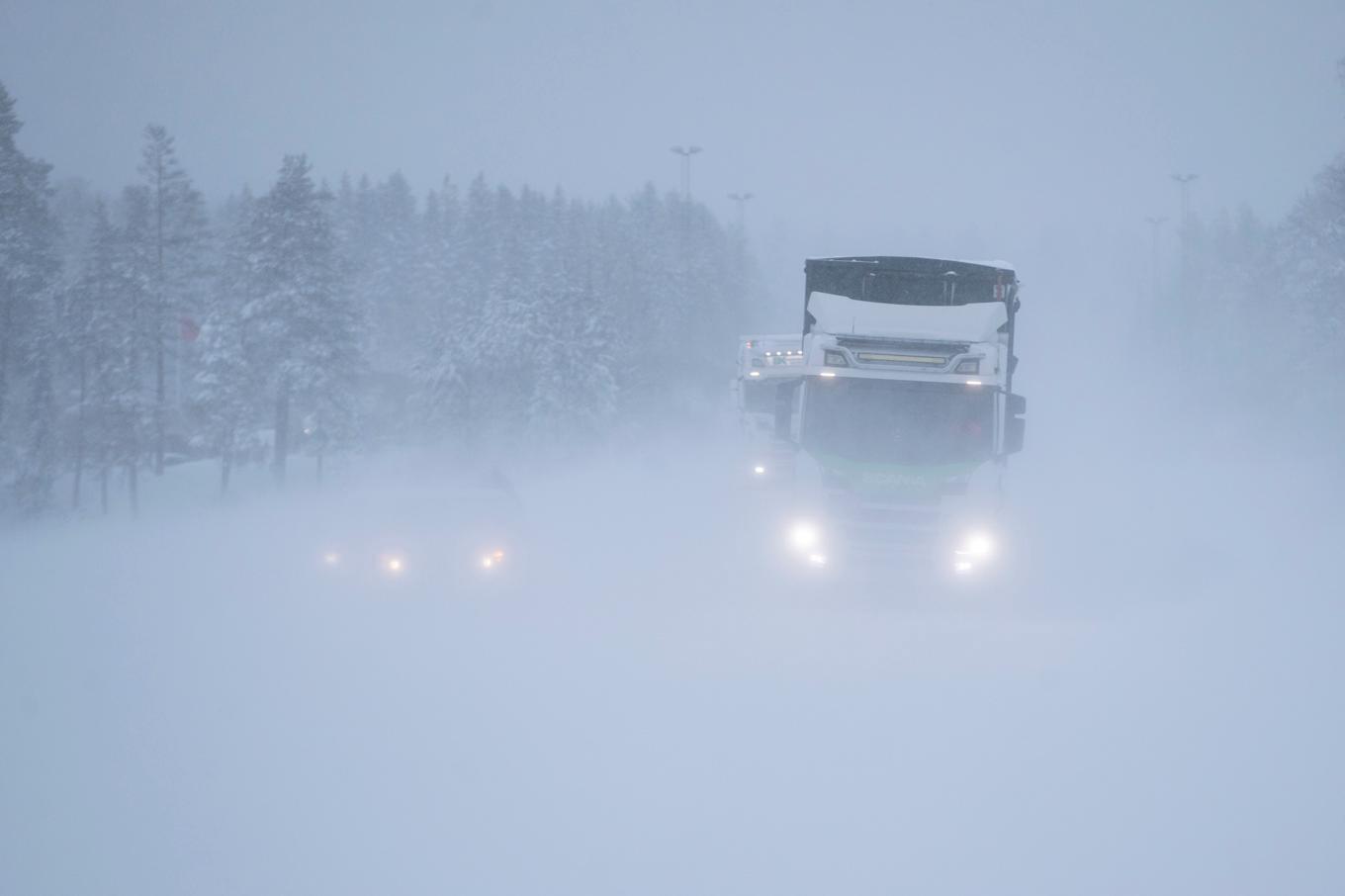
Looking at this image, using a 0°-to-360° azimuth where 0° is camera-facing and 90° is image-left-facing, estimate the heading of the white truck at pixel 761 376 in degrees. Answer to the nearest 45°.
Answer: approximately 0°

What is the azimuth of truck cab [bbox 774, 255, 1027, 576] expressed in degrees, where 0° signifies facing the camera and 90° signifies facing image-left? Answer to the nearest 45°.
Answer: approximately 0°

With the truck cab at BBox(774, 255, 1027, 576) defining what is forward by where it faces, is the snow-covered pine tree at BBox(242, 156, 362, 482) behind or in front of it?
behind

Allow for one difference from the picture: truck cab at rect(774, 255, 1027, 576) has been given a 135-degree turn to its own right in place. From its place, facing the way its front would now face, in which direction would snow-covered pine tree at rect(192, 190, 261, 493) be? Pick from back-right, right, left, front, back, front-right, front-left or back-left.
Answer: front

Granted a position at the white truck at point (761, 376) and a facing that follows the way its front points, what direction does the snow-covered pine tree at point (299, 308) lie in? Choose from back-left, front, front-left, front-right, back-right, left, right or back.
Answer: back-right

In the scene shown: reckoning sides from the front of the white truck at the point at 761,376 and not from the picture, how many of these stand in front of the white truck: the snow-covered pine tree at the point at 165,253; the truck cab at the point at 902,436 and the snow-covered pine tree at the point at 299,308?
1

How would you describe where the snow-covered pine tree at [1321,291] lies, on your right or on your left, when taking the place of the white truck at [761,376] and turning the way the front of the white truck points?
on your left

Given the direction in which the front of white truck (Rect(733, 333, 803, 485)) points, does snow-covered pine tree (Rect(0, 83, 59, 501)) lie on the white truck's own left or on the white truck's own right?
on the white truck's own right

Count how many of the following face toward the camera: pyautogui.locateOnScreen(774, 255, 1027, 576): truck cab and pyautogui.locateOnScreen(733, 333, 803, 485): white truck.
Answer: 2
